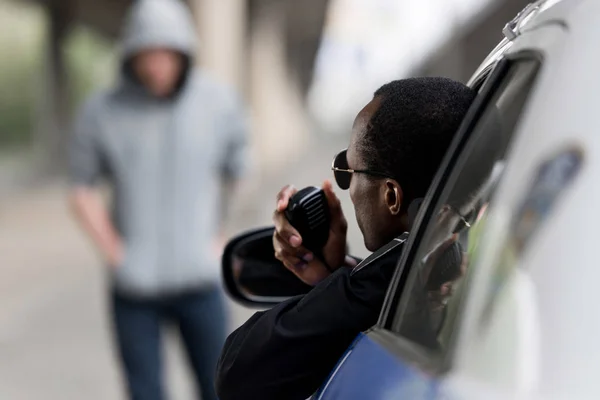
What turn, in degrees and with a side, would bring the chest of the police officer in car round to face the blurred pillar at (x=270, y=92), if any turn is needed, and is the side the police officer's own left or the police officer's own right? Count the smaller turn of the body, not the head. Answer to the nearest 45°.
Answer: approximately 45° to the police officer's own right

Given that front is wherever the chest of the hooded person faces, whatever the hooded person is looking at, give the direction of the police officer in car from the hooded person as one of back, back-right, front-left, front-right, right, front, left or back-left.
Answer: front

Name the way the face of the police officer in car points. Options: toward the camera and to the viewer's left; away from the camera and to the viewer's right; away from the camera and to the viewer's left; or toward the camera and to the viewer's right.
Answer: away from the camera and to the viewer's left

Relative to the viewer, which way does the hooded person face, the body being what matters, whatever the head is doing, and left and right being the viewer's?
facing the viewer

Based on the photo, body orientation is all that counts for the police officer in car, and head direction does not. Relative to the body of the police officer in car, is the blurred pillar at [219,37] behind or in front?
in front

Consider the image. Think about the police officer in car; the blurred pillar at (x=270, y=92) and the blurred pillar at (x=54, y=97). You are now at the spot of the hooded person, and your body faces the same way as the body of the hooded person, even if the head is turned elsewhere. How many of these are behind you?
2

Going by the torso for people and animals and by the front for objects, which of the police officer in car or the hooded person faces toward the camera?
the hooded person

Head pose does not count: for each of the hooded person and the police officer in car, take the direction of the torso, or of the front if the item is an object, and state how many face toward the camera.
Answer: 1

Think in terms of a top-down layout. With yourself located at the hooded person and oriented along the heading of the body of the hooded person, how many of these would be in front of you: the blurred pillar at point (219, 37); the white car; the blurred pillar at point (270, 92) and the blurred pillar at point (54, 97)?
1

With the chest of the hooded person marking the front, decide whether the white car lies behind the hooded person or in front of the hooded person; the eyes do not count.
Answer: in front

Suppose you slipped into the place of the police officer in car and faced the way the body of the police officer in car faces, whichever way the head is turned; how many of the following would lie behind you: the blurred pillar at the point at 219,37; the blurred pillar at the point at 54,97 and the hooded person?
0

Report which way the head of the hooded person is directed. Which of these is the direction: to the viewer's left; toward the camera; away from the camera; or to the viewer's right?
toward the camera

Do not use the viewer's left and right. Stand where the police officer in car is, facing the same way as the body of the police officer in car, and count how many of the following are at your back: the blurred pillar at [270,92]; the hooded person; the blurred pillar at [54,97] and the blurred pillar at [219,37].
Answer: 0

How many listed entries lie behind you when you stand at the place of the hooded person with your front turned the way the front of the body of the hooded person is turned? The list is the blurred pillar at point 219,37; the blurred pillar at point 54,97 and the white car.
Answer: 2

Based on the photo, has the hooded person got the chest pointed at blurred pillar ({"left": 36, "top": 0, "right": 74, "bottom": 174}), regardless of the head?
no

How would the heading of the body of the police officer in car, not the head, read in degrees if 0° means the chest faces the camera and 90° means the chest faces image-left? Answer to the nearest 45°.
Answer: approximately 135°

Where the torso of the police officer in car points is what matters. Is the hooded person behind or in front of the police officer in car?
in front
